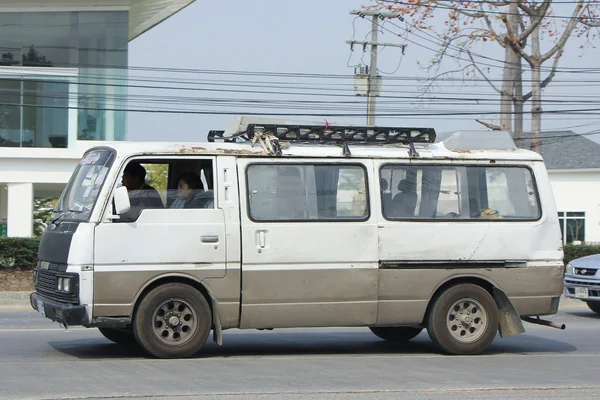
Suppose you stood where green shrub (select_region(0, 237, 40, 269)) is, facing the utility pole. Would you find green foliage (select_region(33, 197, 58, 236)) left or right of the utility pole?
left

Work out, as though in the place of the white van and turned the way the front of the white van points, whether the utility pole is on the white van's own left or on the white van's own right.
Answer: on the white van's own right

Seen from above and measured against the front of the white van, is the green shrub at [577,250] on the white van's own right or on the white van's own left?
on the white van's own right

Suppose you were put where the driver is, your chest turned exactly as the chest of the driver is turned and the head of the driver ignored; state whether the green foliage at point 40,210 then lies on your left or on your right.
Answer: on your right

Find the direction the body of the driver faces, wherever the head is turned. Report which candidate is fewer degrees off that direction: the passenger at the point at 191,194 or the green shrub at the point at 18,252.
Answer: the green shrub

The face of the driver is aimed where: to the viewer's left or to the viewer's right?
to the viewer's left

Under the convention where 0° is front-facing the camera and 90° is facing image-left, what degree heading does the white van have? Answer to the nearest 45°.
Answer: approximately 90°

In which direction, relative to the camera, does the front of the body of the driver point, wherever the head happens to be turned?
to the viewer's left
